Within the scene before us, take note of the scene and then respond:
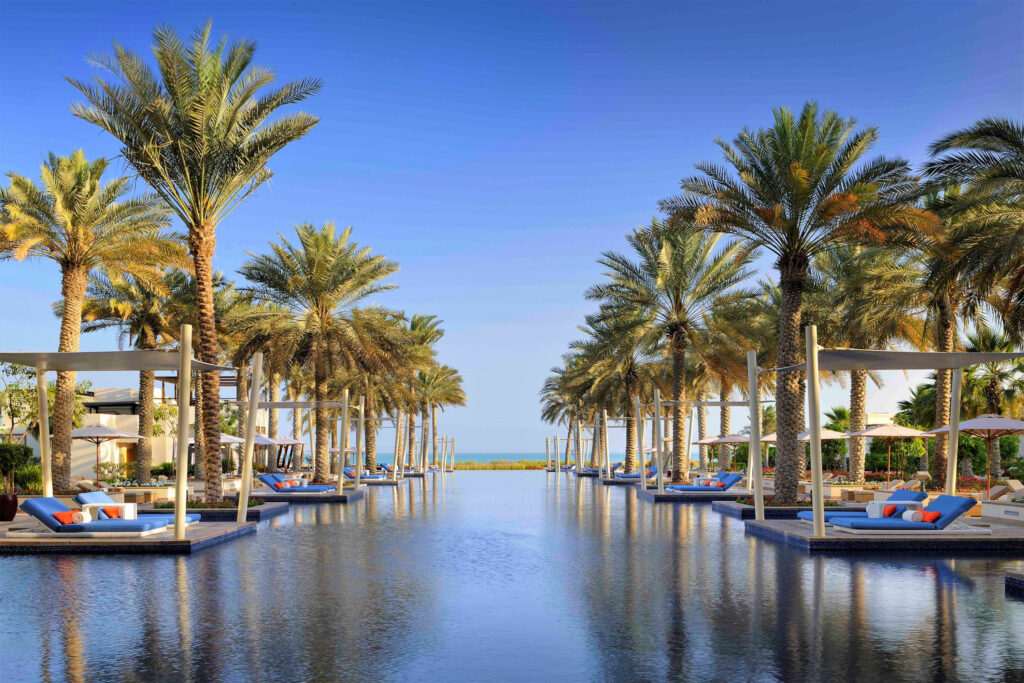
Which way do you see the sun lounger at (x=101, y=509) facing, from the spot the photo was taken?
facing to the right of the viewer

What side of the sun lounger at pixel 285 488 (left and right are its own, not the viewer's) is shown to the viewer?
right

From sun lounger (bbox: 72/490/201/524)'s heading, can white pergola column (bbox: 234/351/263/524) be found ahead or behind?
ahead

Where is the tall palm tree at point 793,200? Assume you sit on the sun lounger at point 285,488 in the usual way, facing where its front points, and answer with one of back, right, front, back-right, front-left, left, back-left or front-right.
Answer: front-right

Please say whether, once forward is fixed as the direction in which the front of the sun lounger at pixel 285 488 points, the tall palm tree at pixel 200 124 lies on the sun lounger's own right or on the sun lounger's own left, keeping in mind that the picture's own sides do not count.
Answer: on the sun lounger's own right

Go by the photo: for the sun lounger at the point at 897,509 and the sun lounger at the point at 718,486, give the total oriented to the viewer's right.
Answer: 0

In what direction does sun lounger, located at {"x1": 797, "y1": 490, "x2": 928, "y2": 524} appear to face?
to the viewer's left

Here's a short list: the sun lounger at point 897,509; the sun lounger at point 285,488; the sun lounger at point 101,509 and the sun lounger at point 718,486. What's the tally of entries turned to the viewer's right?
2

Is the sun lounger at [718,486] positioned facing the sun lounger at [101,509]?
no

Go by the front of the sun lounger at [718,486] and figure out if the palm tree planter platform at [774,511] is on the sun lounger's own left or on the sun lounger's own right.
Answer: on the sun lounger's own left

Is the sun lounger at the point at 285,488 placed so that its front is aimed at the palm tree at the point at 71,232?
no

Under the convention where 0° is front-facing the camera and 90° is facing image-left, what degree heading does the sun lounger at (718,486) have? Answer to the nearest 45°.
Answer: approximately 90°

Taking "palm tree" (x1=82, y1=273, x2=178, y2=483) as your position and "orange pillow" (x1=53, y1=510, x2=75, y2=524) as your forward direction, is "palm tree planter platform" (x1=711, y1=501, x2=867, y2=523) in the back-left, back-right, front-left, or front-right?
front-left

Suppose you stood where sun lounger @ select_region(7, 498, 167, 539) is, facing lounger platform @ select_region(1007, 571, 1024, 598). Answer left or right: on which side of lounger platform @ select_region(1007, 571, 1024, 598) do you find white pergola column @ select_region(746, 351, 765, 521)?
left

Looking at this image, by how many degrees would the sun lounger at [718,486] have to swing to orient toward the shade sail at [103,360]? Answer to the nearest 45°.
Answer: approximately 45° to its left

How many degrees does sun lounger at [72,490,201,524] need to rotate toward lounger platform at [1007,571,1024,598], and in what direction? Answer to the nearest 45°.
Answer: approximately 45° to its right
